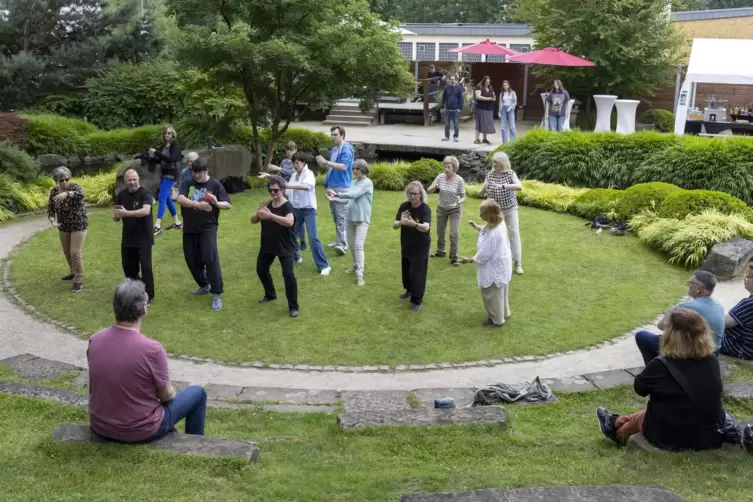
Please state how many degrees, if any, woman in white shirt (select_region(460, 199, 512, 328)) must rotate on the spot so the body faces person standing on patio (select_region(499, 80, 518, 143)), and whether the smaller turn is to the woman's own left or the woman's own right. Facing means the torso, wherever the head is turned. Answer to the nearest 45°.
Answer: approximately 90° to the woman's own right

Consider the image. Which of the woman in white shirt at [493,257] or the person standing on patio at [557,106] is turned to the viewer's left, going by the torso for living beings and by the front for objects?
the woman in white shirt

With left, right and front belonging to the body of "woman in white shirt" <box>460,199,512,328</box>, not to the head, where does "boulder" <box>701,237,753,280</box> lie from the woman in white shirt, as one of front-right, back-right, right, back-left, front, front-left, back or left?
back-right

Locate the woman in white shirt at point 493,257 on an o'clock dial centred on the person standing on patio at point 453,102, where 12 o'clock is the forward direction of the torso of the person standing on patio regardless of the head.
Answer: The woman in white shirt is roughly at 12 o'clock from the person standing on patio.

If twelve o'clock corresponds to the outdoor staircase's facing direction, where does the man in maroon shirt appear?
The man in maroon shirt is roughly at 12 o'clock from the outdoor staircase.

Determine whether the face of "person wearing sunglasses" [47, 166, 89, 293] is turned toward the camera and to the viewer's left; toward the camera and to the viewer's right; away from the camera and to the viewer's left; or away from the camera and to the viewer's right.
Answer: toward the camera and to the viewer's right

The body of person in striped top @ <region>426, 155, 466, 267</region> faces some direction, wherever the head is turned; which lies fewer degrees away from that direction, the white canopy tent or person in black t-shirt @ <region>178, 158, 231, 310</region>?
the person in black t-shirt

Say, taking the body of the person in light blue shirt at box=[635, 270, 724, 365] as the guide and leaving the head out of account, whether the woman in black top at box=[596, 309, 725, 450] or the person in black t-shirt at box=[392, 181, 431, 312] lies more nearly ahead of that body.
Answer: the person in black t-shirt

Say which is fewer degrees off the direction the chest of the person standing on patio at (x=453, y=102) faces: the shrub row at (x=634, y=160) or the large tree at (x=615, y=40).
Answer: the shrub row

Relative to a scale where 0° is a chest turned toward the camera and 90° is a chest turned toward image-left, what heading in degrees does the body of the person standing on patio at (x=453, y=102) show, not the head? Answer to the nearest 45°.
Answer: approximately 0°

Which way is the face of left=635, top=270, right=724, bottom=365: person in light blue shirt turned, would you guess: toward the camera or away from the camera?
away from the camera

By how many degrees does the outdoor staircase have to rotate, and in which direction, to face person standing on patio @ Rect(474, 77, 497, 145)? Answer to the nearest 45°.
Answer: approximately 45° to its left

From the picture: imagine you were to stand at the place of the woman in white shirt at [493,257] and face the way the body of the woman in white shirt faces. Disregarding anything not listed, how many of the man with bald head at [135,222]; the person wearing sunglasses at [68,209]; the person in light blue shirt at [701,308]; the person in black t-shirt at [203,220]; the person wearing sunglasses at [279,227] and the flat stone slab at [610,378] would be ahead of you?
4

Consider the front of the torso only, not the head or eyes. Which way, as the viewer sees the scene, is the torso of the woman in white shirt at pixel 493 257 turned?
to the viewer's left

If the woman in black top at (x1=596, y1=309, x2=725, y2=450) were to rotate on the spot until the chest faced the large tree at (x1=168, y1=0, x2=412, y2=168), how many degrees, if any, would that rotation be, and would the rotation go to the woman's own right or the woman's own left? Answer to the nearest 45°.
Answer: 0° — they already face it
